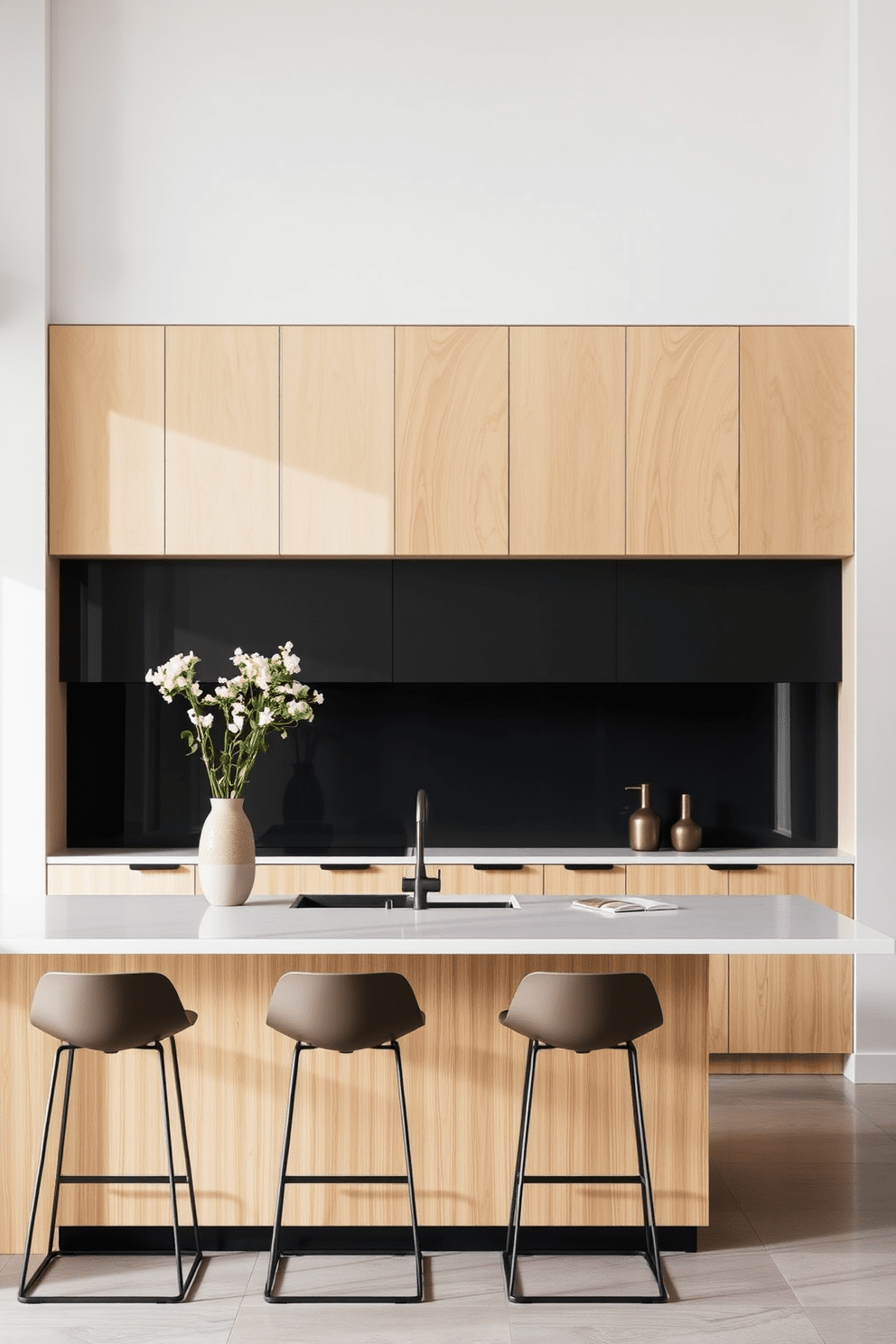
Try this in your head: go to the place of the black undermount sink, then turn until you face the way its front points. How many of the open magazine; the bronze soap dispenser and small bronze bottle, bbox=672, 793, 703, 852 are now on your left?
0

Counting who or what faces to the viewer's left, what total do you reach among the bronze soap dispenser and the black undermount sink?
1

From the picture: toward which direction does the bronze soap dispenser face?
to the viewer's left

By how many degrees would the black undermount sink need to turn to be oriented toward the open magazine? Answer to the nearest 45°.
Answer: approximately 135° to its right

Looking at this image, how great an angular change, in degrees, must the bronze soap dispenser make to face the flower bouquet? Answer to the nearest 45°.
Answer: approximately 45° to its left

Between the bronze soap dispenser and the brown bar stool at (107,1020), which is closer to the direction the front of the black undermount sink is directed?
the bronze soap dispenser

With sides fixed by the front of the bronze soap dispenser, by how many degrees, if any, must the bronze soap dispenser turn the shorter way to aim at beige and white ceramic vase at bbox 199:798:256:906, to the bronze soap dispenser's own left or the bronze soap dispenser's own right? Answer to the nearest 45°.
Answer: approximately 45° to the bronze soap dispenser's own left

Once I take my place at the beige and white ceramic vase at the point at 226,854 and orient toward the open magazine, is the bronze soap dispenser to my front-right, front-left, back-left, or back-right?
front-left

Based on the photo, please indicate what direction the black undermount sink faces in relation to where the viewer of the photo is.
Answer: facing away from the viewer
